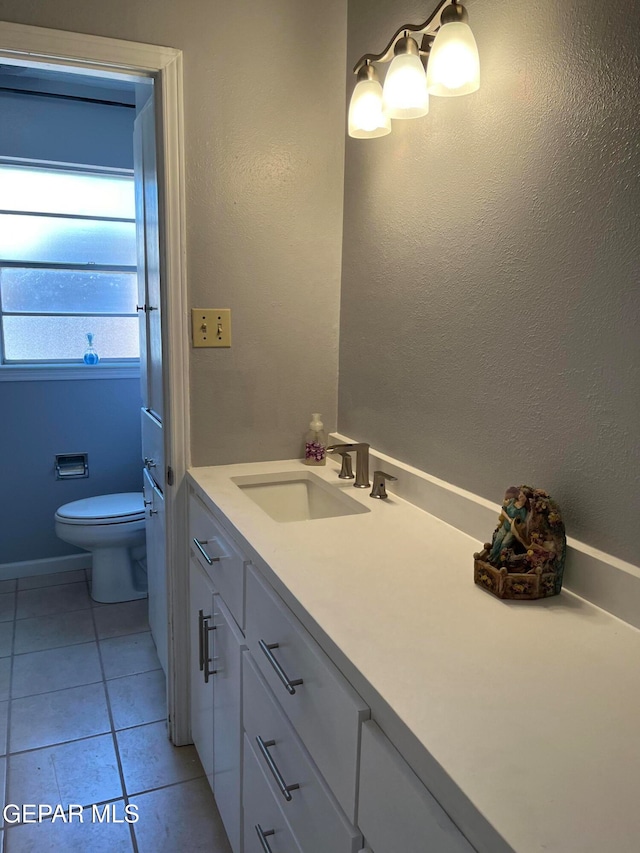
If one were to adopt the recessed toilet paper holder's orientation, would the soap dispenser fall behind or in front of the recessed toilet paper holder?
in front

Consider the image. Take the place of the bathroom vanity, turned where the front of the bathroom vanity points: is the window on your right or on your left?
on your right

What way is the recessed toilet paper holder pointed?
toward the camera

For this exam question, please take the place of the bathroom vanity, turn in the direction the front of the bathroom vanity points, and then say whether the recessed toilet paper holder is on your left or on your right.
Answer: on your right

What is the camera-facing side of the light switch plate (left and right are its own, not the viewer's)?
front

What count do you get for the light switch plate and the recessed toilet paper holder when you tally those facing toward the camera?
2

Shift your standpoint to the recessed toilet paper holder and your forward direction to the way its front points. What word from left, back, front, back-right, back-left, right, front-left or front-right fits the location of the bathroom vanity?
front

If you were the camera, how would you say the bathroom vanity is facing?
facing the viewer and to the left of the viewer

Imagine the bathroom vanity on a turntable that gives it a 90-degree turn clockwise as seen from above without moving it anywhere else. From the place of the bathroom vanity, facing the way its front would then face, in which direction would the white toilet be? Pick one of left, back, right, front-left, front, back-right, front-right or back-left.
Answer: front

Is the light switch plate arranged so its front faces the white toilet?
no

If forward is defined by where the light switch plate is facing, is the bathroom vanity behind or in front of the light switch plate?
in front

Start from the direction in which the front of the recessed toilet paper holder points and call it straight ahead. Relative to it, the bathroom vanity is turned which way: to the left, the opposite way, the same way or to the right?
to the right

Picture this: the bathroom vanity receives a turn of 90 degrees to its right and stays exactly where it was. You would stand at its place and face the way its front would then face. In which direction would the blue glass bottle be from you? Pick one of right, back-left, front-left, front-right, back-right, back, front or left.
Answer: front

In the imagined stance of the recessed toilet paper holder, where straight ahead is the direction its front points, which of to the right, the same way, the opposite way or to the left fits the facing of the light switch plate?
the same way

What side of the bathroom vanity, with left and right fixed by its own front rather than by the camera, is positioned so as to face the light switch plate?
right
